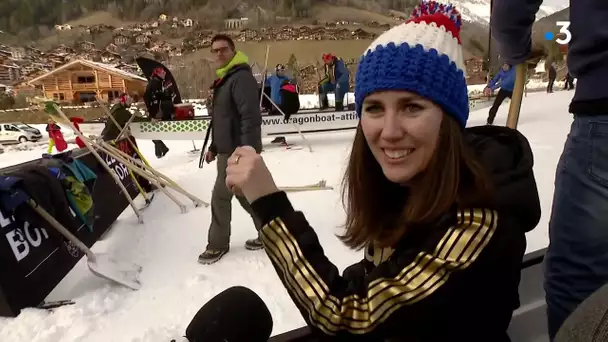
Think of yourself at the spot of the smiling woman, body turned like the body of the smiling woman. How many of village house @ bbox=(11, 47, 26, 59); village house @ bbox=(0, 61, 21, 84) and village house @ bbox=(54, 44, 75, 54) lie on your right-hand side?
3

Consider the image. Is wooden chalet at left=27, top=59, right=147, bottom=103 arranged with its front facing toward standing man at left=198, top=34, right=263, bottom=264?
yes

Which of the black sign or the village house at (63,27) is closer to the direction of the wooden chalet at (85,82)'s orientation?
the black sign

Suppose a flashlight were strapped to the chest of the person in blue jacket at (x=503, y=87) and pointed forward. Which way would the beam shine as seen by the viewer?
to the viewer's left

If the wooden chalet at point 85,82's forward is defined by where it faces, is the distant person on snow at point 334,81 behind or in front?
in front

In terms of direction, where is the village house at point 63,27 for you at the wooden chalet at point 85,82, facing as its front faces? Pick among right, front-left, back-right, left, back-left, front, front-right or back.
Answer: back

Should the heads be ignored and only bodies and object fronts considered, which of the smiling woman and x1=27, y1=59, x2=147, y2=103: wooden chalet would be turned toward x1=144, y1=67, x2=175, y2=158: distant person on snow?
the wooden chalet

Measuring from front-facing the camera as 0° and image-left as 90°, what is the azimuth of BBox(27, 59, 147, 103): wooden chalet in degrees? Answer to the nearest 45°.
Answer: approximately 0°

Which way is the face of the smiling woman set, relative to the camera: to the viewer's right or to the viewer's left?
to the viewer's left

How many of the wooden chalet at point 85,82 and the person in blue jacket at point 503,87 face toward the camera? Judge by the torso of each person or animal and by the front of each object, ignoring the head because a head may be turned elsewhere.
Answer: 1

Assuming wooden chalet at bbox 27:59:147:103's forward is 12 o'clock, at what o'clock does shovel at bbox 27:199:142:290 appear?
The shovel is roughly at 12 o'clock from the wooden chalet.
